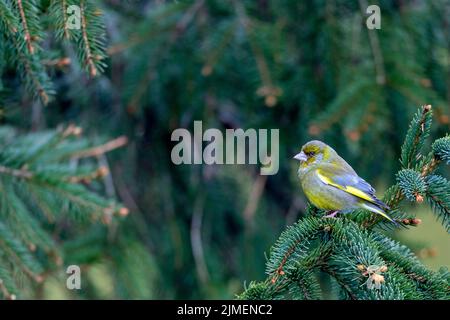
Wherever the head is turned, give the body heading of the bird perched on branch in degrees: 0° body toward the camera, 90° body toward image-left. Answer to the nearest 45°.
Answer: approximately 90°
